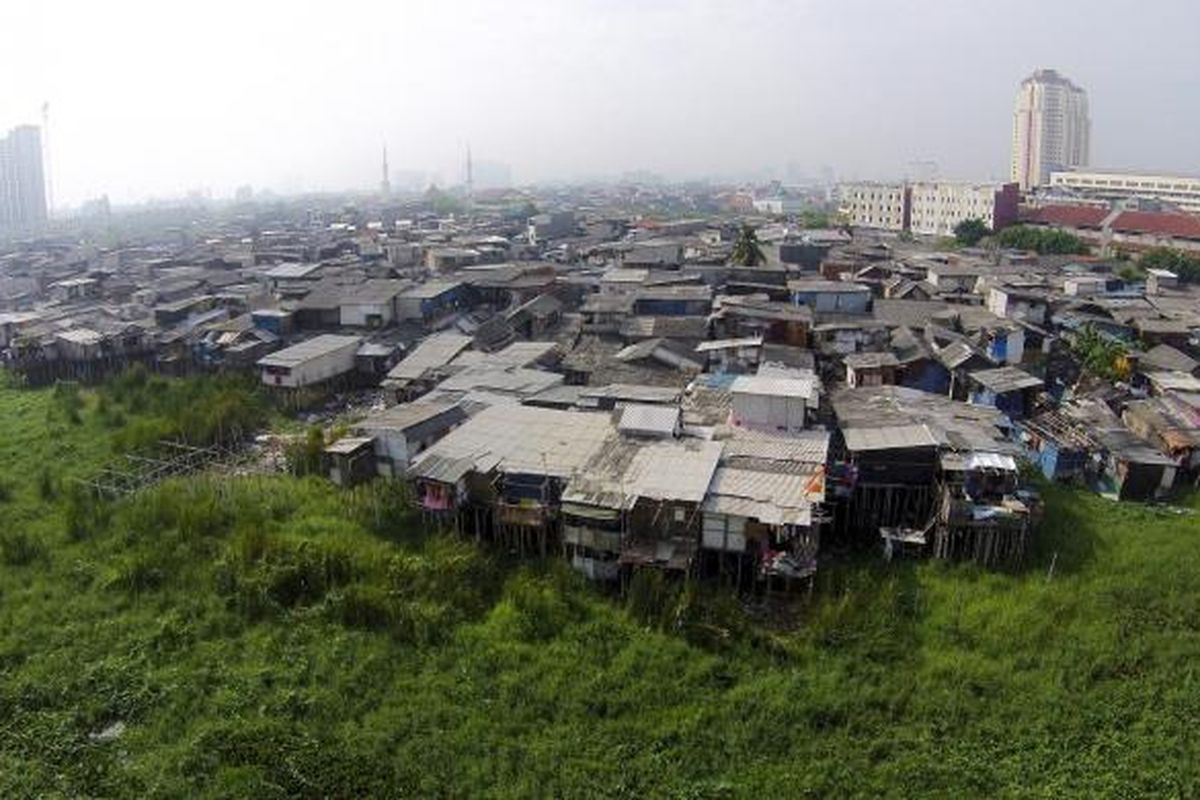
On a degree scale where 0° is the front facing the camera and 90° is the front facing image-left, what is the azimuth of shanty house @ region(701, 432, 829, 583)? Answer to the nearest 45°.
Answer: approximately 0°

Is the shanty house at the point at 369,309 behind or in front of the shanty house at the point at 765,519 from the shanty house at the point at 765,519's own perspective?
behind

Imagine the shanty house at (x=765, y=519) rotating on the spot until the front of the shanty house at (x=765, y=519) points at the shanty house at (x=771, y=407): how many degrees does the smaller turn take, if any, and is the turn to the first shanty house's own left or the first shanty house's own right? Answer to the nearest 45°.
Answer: approximately 180°

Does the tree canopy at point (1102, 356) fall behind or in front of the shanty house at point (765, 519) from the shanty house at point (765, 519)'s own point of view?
behind

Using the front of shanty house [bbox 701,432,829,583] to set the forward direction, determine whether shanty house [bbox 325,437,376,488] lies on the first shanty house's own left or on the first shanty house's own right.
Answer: on the first shanty house's own right

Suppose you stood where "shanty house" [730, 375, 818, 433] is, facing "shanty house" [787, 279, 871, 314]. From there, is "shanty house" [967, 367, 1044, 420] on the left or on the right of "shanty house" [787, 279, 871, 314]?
right

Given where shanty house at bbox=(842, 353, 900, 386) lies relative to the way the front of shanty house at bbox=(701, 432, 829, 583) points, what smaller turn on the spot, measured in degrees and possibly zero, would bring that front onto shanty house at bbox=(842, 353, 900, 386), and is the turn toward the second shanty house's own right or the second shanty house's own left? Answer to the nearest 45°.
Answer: approximately 180°

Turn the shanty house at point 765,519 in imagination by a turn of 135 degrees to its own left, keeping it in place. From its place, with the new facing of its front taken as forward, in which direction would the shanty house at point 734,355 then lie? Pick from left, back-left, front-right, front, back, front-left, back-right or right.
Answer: front-left

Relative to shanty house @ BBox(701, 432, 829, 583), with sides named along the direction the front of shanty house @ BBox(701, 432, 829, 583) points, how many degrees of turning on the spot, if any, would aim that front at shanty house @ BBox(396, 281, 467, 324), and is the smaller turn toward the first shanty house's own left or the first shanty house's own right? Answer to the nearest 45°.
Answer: approximately 135° to the first shanty house's own right

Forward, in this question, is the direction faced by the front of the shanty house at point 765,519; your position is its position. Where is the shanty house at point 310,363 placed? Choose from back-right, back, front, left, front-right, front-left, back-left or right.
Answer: back-right

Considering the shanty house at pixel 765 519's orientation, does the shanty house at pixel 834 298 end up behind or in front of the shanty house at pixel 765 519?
behind
